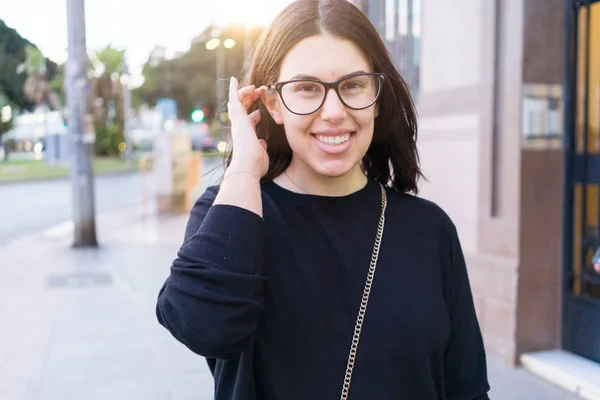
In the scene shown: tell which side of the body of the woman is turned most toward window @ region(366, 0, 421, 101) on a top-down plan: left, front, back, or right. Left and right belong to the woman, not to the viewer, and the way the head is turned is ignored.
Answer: back

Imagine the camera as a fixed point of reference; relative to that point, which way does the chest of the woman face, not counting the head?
toward the camera

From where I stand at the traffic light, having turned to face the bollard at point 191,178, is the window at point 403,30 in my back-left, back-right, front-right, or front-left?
front-left

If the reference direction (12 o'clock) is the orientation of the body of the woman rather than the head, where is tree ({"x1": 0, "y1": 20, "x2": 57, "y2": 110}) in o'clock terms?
The tree is roughly at 5 o'clock from the woman.

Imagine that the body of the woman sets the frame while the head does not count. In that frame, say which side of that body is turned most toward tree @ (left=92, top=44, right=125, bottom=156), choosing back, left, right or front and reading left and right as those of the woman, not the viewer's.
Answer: back

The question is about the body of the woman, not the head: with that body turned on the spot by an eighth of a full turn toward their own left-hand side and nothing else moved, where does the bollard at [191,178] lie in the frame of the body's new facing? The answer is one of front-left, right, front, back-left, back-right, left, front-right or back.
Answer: back-left

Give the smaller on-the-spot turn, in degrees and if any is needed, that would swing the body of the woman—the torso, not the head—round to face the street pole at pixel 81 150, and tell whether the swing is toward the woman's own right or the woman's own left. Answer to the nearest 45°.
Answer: approximately 180°

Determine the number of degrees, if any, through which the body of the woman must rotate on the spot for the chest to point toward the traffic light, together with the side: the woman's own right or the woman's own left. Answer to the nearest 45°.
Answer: approximately 180°
